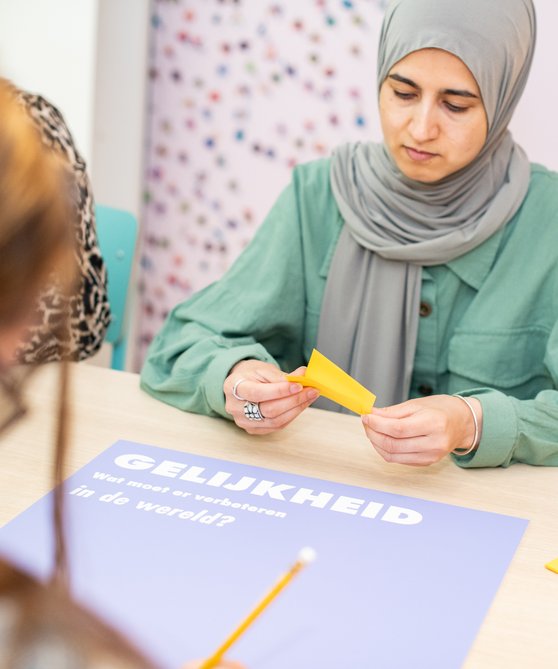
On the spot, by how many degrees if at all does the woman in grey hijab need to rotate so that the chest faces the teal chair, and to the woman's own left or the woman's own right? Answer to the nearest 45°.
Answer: approximately 135° to the woman's own right

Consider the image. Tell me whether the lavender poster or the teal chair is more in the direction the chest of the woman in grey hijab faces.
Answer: the lavender poster

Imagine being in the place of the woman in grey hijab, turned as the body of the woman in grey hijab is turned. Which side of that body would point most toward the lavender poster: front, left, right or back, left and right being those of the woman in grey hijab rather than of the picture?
front

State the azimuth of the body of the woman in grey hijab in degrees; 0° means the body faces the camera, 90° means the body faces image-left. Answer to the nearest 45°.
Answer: approximately 0°
